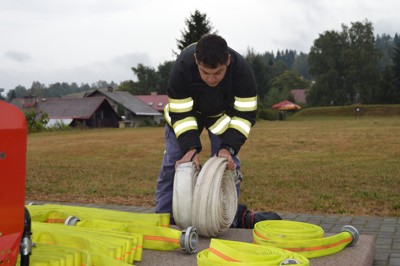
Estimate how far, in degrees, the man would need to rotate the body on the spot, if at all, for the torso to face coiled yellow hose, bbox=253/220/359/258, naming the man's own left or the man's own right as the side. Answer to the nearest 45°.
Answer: approximately 45° to the man's own left

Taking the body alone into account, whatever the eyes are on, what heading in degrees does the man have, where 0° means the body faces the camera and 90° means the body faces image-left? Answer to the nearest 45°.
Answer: approximately 0°

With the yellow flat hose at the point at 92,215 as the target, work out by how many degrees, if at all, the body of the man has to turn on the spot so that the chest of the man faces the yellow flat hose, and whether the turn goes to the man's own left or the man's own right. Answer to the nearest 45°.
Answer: approximately 90° to the man's own right

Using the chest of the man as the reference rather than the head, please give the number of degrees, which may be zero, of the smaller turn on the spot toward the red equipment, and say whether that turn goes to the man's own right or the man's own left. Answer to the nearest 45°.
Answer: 0° — they already face it

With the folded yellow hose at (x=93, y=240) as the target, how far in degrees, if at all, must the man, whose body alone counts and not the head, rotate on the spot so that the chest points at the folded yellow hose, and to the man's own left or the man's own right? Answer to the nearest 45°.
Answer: approximately 45° to the man's own right

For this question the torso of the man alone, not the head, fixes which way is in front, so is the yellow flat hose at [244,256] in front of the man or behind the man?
in front
